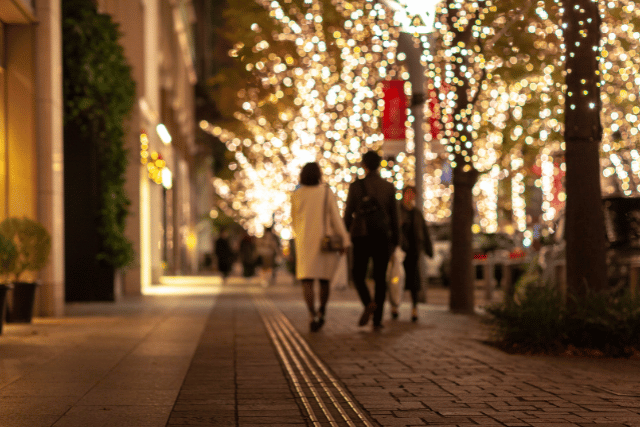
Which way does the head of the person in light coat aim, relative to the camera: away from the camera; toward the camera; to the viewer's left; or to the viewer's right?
away from the camera

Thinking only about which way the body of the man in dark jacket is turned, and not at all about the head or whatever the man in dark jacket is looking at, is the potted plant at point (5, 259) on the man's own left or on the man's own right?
on the man's own left

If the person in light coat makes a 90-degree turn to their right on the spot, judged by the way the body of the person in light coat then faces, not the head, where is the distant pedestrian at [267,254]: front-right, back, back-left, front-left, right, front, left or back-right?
left

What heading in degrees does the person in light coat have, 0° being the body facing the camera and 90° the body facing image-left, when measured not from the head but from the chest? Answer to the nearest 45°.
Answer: approximately 180°

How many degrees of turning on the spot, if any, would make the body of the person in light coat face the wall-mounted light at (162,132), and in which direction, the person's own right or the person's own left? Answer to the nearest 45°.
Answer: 0° — they already face it

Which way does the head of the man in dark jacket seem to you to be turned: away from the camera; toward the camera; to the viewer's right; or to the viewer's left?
away from the camera

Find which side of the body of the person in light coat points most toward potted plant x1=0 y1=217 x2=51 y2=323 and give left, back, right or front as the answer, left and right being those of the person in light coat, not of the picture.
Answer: left

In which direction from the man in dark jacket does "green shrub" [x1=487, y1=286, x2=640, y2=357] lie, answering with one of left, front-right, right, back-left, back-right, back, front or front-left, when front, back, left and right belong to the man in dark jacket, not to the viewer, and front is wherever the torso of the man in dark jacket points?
back-right

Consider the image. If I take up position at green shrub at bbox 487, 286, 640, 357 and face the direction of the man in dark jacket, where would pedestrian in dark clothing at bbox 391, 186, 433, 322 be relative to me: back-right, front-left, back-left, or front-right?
front-right

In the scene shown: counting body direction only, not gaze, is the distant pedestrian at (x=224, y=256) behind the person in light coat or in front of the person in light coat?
in front

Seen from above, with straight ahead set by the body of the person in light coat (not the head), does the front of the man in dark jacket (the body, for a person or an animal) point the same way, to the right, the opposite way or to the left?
the same way

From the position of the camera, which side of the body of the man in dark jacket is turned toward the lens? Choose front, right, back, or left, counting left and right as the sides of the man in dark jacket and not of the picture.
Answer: back

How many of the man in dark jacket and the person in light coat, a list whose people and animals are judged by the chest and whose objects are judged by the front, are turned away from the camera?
2
